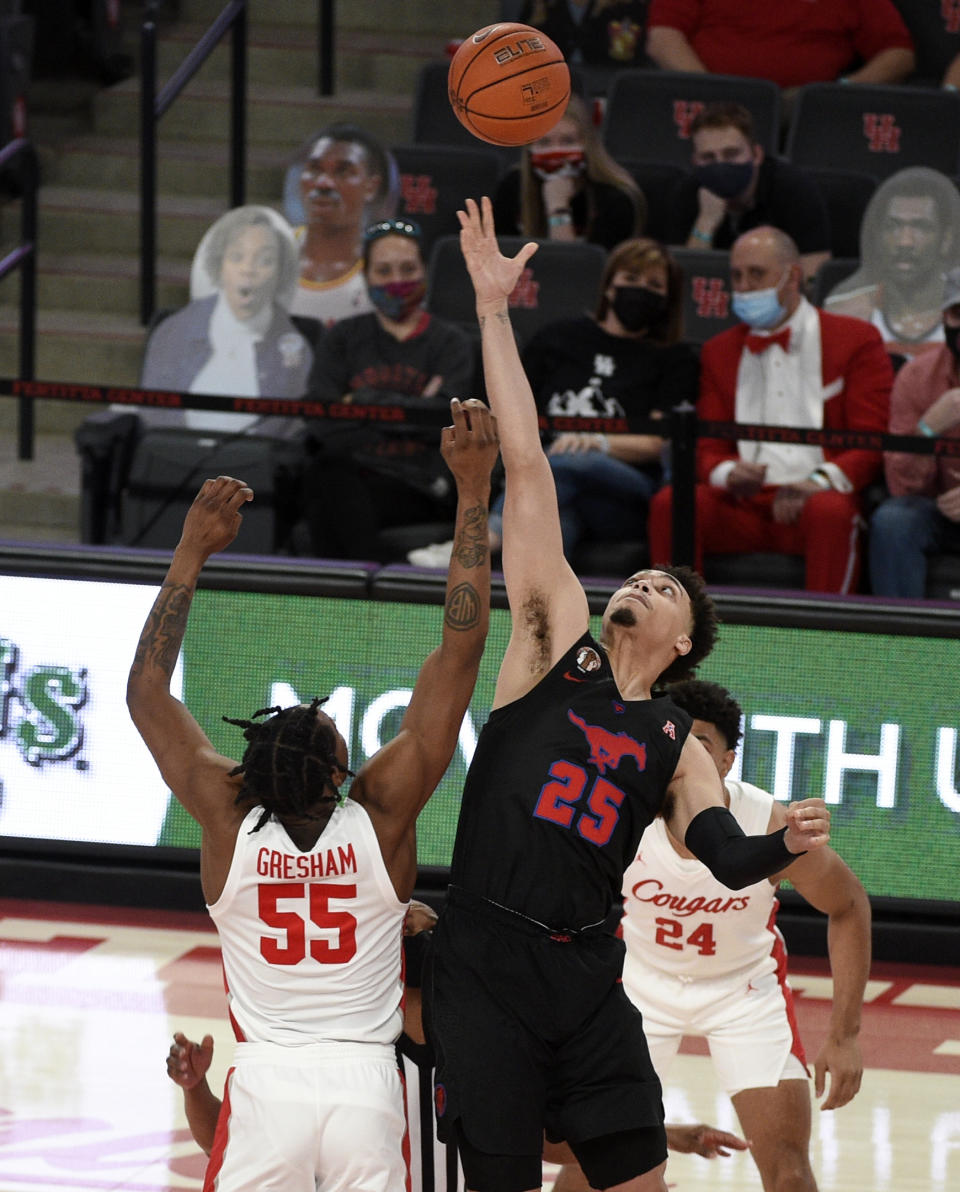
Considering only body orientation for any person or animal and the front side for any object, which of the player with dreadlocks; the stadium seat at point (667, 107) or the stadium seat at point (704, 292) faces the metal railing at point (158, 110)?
the player with dreadlocks

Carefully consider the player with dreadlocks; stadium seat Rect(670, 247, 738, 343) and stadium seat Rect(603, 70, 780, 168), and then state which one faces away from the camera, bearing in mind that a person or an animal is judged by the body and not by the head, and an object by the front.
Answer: the player with dreadlocks

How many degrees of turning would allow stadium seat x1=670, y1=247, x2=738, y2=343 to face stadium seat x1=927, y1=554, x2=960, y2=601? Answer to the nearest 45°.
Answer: approximately 45° to its left

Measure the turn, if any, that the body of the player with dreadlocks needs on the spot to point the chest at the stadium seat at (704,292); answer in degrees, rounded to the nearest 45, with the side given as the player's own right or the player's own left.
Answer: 0° — they already face it

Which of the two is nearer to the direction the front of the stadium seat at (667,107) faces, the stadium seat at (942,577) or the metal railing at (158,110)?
the stadium seat

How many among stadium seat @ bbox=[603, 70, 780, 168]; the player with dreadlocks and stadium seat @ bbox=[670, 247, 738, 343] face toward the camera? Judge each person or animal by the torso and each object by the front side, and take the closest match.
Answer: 2

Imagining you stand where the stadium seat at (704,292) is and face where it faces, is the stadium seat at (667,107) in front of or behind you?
behind

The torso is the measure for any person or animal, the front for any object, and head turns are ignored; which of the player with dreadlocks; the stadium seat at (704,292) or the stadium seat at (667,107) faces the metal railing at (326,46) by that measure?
the player with dreadlocks

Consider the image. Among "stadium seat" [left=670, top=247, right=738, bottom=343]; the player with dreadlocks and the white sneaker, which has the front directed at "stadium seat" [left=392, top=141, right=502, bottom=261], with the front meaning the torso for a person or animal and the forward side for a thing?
the player with dreadlocks

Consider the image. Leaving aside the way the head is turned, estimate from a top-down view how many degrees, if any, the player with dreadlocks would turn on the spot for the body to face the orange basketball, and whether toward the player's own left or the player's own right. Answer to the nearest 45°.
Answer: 0° — they already face it

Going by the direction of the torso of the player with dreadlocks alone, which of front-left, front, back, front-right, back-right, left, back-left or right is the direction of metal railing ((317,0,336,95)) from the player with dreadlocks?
front

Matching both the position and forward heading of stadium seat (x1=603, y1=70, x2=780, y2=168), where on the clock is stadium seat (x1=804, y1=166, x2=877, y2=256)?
stadium seat (x1=804, y1=166, x2=877, y2=256) is roughly at 10 o'clock from stadium seat (x1=603, y1=70, x2=780, y2=168).

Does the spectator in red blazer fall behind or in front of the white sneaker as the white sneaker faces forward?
behind

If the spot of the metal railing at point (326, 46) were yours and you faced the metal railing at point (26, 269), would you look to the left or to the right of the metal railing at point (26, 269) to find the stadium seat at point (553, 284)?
left

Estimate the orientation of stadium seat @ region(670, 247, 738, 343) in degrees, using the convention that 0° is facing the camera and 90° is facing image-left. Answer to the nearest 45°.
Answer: approximately 0°

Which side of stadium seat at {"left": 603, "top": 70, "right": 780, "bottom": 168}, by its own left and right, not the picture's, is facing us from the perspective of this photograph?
front

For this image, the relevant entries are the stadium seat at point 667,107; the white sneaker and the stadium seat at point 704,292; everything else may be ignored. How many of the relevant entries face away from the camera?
0

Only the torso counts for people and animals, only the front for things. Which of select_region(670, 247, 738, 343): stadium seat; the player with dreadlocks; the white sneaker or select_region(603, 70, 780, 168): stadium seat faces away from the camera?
the player with dreadlocks
